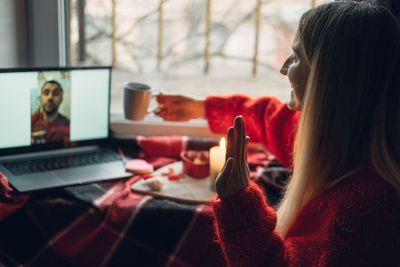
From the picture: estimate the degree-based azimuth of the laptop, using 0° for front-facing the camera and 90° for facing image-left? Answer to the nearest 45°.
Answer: approximately 315°
